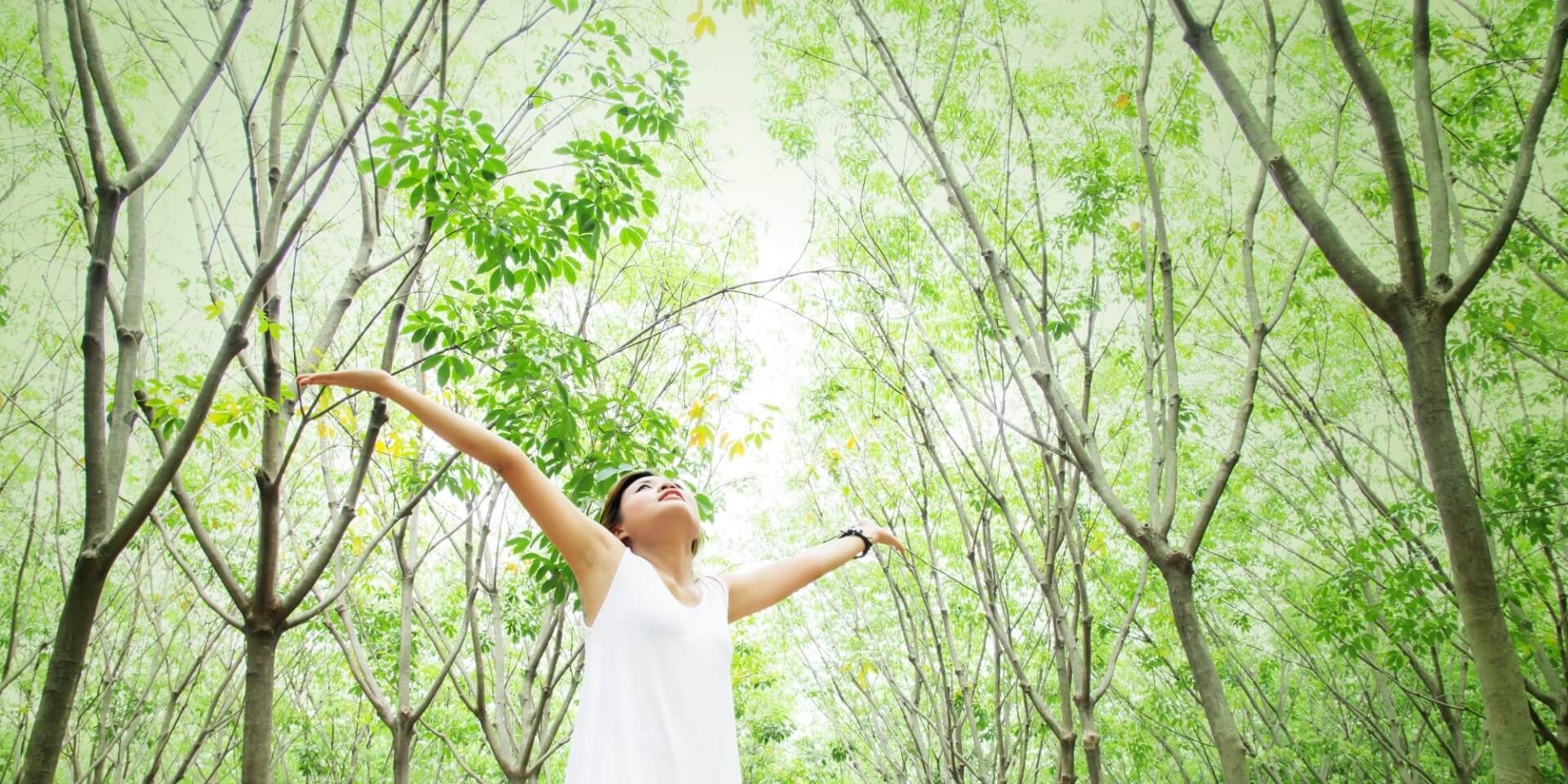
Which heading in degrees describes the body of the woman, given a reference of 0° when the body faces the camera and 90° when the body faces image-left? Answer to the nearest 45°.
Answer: approximately 315°

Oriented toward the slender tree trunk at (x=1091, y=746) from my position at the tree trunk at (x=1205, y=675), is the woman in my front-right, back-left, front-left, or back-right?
back-left

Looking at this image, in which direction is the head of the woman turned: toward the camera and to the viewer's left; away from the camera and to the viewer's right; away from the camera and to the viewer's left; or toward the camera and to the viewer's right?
toward the camera and to the viewer's right

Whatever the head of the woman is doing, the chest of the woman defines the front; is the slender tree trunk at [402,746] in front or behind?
behind

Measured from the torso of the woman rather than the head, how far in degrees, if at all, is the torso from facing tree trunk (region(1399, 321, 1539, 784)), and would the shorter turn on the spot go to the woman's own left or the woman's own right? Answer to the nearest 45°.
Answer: approximately 45° to the woman's own left

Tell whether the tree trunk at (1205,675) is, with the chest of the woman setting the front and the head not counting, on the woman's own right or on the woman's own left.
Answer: on the woman's own left

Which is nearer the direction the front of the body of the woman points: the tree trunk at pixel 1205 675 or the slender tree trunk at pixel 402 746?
the tree trunk

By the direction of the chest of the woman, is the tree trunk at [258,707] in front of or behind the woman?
behind
